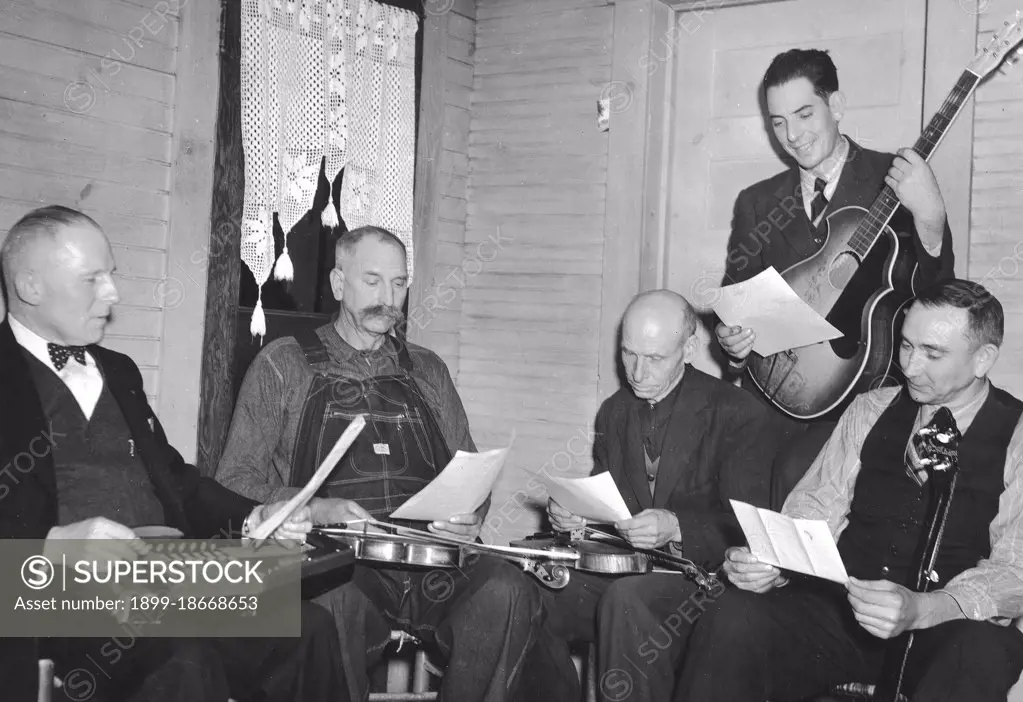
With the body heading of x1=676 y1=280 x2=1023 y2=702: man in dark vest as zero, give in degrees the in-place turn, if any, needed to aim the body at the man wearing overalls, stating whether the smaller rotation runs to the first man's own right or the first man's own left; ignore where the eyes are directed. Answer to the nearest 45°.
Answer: approximately 45° to the first man's own right

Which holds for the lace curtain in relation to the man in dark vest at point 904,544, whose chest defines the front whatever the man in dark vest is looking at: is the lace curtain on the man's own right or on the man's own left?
on the man's own right

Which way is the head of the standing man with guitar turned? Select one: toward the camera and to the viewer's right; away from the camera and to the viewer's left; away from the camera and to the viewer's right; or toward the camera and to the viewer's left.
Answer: toward the camera and to the viewer's left

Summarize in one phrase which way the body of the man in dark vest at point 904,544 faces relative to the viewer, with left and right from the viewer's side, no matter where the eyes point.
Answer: facing the viewer and to the left of the viewer

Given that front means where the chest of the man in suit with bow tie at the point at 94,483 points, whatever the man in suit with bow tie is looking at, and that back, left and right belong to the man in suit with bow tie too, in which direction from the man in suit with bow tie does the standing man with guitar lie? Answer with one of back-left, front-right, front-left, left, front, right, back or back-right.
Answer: front-left

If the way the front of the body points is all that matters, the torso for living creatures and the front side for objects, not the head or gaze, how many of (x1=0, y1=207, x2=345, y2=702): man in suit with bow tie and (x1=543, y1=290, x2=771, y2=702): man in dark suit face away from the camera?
0

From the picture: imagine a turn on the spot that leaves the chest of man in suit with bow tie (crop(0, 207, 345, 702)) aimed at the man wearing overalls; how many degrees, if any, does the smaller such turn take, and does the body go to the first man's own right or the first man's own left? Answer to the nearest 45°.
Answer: approximately 90° to the first man's own left

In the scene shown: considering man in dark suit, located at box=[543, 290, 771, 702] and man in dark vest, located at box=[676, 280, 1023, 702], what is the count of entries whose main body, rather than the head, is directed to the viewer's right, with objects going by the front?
0

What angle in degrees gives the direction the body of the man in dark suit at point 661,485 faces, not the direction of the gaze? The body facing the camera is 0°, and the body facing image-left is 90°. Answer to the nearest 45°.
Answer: approximately 45°

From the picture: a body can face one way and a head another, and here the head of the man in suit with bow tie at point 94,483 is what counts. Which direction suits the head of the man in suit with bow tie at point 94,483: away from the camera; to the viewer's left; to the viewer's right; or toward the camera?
to the viewer's right

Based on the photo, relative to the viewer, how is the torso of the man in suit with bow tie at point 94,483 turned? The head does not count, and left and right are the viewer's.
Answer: facing the viewer and to the right of the viewer

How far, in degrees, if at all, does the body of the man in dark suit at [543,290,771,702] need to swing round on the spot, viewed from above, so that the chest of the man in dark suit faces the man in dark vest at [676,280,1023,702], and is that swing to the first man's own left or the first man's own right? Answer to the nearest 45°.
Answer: approximately 90° to the first man's own left
